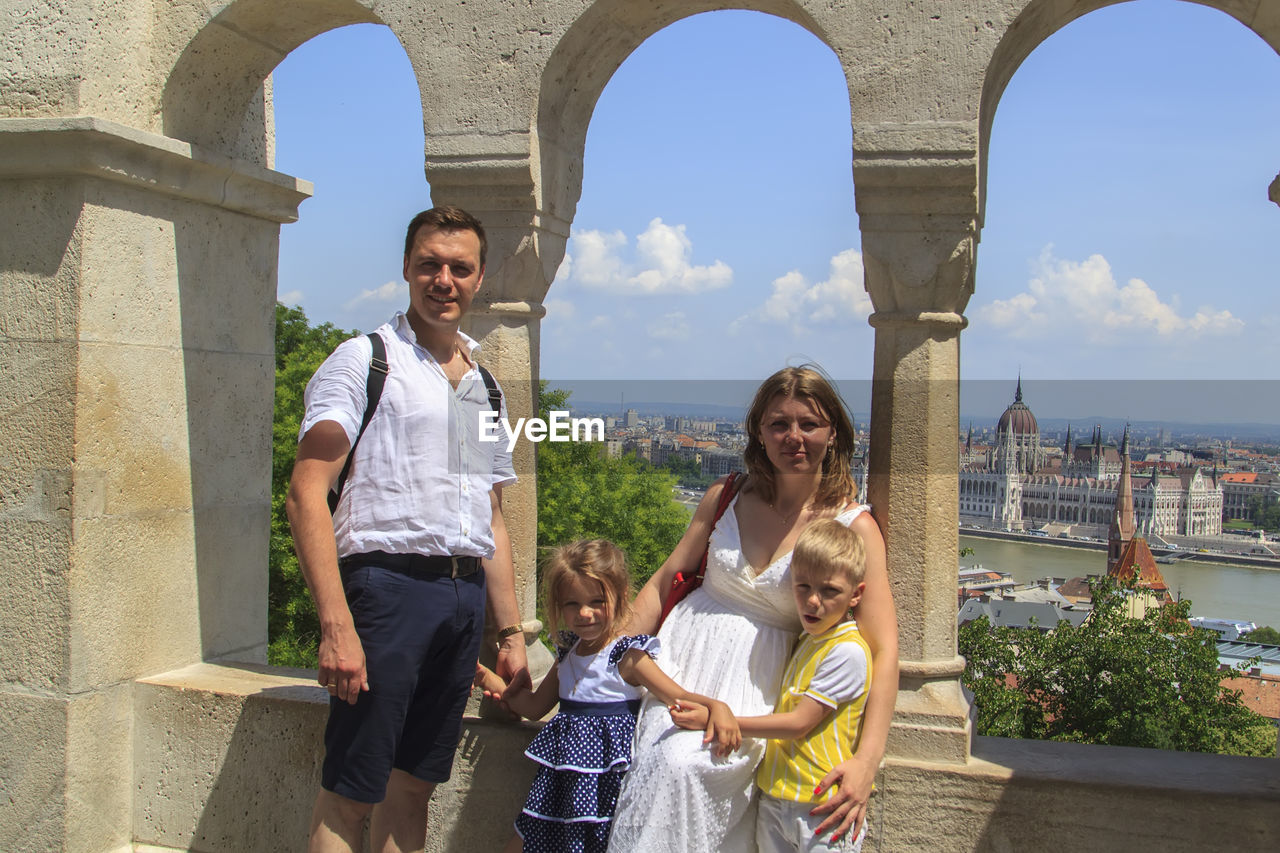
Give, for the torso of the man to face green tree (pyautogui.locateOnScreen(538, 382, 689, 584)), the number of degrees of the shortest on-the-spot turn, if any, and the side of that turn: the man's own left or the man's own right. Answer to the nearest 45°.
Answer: approximately 135° to the man's own left

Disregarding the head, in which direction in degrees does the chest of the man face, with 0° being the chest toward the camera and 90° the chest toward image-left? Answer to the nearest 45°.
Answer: approximately 315°
